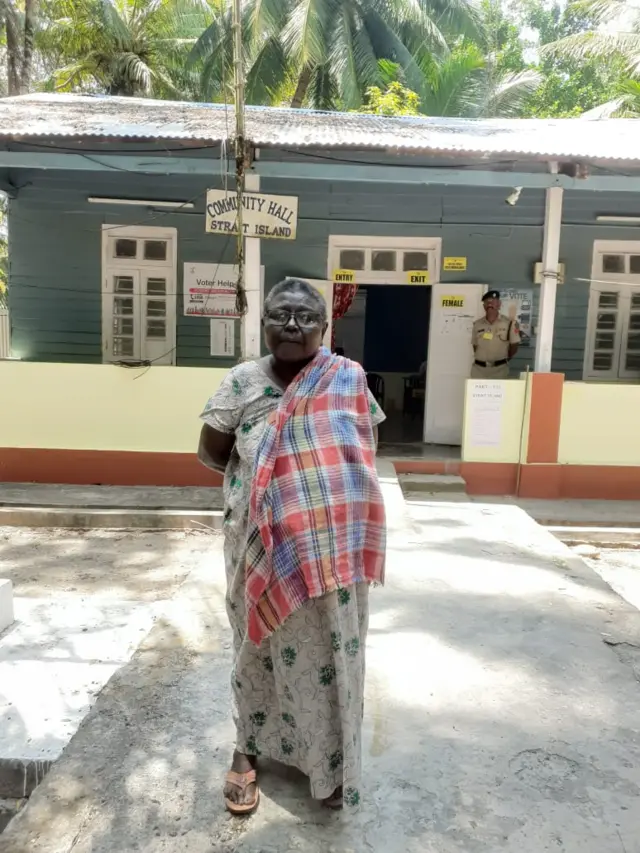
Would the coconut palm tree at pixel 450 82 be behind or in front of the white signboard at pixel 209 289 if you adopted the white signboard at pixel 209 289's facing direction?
behind

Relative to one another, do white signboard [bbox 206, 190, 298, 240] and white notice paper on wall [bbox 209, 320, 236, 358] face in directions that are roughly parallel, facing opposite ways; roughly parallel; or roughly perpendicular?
roughly parallel

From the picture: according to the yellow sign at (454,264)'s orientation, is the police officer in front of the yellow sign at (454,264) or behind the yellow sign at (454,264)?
in front

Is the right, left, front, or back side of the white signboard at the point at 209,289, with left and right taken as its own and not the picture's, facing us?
front

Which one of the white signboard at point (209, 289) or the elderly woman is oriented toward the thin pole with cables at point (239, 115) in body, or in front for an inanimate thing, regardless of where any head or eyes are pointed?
the white signboard

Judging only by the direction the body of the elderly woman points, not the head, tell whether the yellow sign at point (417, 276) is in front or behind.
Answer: behind

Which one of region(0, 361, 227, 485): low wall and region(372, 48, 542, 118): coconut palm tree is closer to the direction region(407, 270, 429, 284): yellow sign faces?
the low wall

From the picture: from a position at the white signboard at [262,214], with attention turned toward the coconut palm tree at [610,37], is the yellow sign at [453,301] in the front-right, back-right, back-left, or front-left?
front-right

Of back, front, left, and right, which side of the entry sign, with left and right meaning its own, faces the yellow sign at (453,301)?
left

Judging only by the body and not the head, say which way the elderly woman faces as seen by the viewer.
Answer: toward the camera

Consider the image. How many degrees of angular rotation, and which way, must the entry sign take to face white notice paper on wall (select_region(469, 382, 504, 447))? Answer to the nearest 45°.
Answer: approximately 45° to its left

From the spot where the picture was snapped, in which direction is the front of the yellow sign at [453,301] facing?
facing the viewer

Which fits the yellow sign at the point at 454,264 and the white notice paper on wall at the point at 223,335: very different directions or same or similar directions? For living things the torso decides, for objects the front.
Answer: same or similar directions

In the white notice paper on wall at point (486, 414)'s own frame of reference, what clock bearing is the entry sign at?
The entry sign is roughly at 4 o'clock from the white notice paper on wall.
